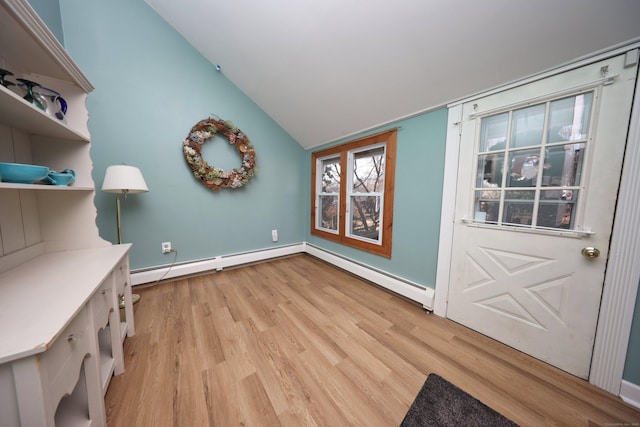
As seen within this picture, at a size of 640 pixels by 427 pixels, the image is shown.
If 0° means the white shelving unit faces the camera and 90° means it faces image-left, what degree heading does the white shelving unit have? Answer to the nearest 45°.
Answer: approximately 270°

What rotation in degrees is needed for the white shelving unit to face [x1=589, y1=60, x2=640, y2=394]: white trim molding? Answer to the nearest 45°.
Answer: approximately 45° to its right

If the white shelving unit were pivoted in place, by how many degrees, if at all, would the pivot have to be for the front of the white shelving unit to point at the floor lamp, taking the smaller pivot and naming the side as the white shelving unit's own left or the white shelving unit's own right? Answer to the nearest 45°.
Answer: approximately 45° to the white shelving unit's own left

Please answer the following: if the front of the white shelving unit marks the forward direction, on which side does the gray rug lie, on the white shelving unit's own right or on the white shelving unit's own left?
on the white shelving unit's own right
